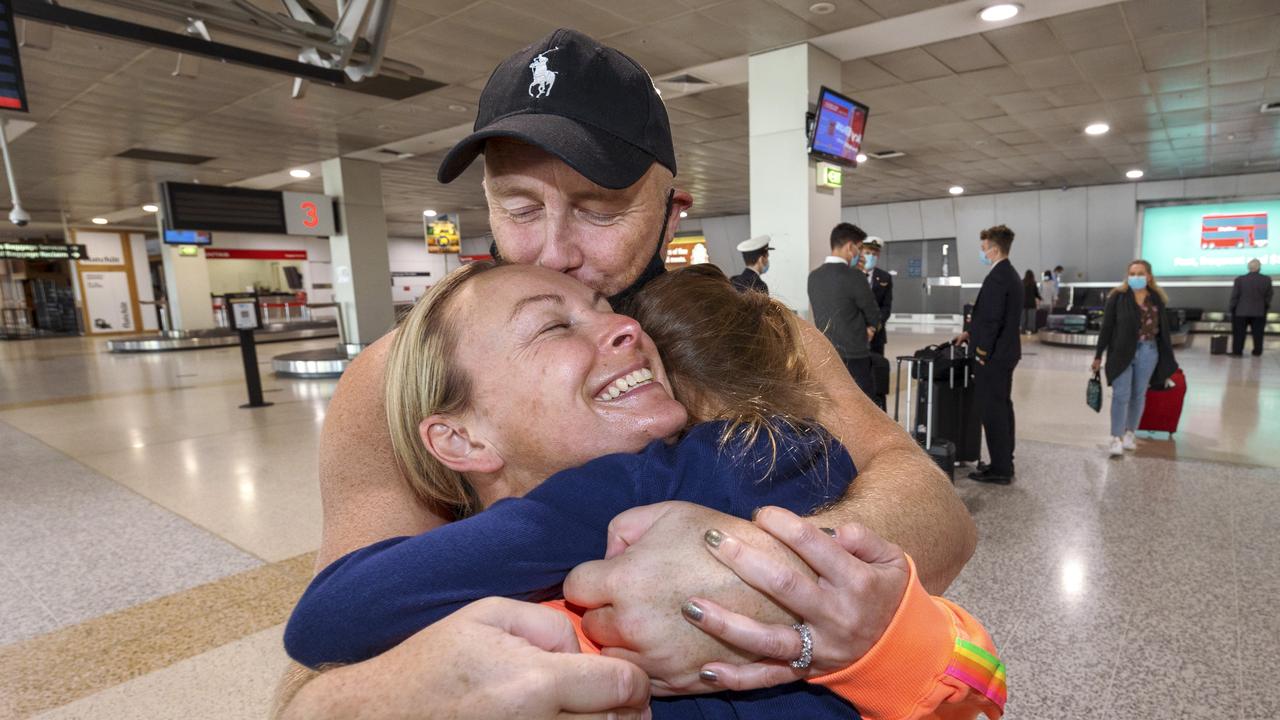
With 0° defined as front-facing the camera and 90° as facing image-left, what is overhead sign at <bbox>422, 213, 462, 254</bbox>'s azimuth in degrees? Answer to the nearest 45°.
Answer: approximately 0°

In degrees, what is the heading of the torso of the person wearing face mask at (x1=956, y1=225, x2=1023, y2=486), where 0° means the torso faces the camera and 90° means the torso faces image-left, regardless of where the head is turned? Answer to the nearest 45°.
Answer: approximately 90°

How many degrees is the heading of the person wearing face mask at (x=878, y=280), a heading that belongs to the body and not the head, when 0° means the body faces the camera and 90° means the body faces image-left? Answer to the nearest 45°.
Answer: approximately 0°

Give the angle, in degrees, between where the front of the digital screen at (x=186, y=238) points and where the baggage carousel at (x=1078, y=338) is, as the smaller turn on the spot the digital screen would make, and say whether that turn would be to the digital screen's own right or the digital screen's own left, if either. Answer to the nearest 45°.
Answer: approximately 45° to the digital screen's own left

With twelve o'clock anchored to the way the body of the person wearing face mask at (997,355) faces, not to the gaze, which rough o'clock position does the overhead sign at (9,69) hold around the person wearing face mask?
The overhead sign is roughly at 11 o'clock from the person wearing face mask.
